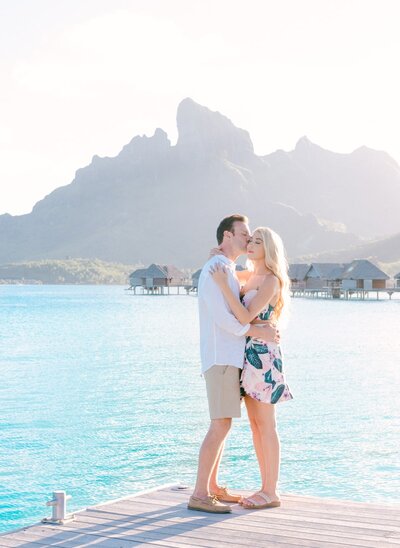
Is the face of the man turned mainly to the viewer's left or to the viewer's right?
to the viewer's right

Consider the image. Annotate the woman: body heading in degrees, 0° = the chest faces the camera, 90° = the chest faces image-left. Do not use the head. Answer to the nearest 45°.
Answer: approximately 90°

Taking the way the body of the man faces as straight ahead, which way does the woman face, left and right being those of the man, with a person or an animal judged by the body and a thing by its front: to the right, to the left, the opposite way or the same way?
the opposite way

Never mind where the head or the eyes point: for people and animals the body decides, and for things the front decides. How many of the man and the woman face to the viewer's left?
1

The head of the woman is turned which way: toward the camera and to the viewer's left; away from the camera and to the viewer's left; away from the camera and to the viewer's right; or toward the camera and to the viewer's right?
toward the camera and to the viewer's left

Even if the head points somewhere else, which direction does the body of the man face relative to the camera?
to the viewer's right
